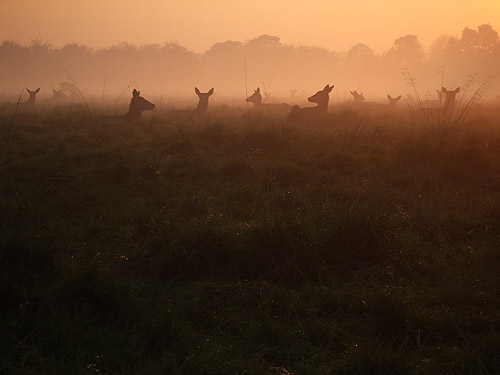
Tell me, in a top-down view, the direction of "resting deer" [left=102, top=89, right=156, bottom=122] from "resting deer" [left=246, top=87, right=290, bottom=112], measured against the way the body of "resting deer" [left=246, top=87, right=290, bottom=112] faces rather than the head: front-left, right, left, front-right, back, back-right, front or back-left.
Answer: front-left

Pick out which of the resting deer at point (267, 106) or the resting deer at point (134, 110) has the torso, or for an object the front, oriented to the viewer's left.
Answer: the resting deer at point (267, 106)

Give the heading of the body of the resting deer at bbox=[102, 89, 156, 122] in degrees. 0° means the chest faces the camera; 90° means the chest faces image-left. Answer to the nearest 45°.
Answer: approximately 270°

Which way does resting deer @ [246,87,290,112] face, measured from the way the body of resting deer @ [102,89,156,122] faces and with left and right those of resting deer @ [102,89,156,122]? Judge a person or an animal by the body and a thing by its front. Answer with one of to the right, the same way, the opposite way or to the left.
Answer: the opposite way

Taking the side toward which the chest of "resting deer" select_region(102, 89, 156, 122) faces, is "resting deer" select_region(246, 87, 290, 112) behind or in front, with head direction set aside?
in front

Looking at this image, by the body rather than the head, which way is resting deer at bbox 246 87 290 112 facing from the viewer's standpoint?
to the viewer's left

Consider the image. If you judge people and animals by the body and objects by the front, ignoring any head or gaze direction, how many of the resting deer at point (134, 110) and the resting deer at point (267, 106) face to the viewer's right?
1
